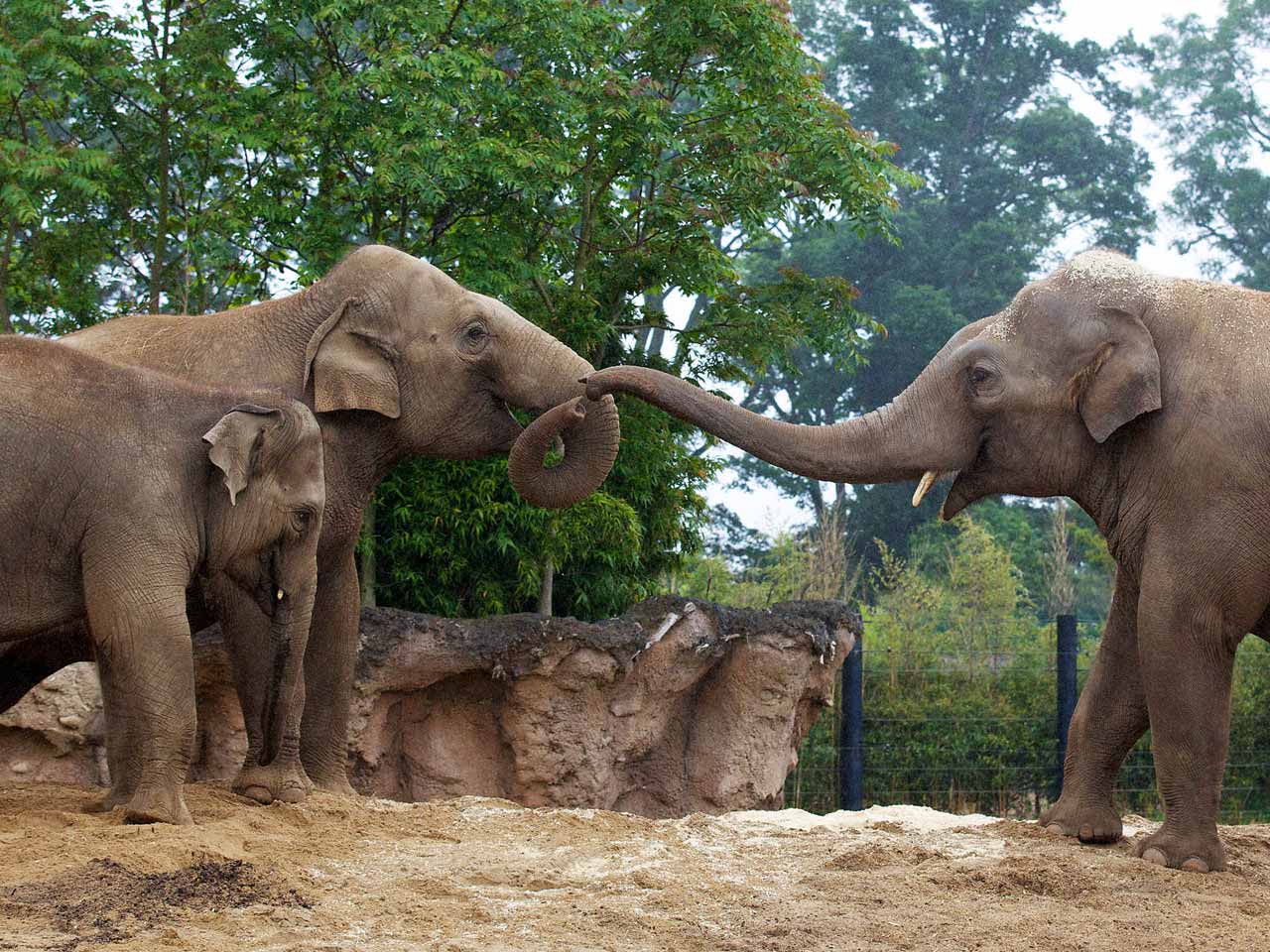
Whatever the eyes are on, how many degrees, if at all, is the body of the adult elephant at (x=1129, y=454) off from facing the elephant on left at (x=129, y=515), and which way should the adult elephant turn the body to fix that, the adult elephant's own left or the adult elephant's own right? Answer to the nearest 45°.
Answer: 0° — it already faces it

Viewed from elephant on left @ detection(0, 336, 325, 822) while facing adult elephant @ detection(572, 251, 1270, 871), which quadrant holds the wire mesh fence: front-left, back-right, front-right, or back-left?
front-left

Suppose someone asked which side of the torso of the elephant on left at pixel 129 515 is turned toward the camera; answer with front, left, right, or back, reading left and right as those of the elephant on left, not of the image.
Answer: right

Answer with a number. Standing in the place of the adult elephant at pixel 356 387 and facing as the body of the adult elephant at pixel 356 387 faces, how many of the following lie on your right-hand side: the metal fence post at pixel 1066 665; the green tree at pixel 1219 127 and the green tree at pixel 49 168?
0

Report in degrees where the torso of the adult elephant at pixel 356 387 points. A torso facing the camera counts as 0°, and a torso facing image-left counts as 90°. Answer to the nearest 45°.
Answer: approximately 270°

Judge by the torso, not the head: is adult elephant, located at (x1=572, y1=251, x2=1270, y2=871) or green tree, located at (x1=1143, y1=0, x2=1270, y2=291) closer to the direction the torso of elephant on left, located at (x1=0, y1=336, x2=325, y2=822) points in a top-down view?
the adult elephant

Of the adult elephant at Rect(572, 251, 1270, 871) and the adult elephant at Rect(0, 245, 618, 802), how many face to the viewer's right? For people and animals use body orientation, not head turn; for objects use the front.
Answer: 1

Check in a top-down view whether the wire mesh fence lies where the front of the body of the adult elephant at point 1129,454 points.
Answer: no

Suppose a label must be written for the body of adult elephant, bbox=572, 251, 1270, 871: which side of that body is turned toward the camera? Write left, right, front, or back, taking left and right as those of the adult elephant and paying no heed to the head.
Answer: left

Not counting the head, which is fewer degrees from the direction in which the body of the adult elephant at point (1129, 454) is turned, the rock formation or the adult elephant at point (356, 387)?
the adult elephant

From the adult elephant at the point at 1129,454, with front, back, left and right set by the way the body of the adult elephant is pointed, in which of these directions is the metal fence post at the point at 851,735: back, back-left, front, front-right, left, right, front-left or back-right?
right

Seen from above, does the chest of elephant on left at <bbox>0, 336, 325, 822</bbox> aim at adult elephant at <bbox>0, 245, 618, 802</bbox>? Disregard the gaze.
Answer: no

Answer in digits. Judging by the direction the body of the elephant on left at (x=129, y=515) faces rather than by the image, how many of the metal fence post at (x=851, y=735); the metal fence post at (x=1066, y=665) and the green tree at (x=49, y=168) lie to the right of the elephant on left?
0

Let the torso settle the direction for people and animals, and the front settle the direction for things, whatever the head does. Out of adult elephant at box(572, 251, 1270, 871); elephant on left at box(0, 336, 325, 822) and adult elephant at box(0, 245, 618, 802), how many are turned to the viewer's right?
2

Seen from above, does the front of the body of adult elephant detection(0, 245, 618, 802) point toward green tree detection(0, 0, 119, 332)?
no

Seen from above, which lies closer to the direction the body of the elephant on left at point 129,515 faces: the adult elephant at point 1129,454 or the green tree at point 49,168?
the adult elephant

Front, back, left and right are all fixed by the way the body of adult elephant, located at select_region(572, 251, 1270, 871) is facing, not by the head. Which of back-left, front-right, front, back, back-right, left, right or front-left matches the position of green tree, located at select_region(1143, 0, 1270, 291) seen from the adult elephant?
right

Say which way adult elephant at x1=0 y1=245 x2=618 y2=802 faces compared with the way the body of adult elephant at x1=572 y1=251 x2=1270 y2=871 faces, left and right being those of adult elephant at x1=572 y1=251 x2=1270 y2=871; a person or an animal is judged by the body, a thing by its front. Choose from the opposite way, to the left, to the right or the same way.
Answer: the opposite way
